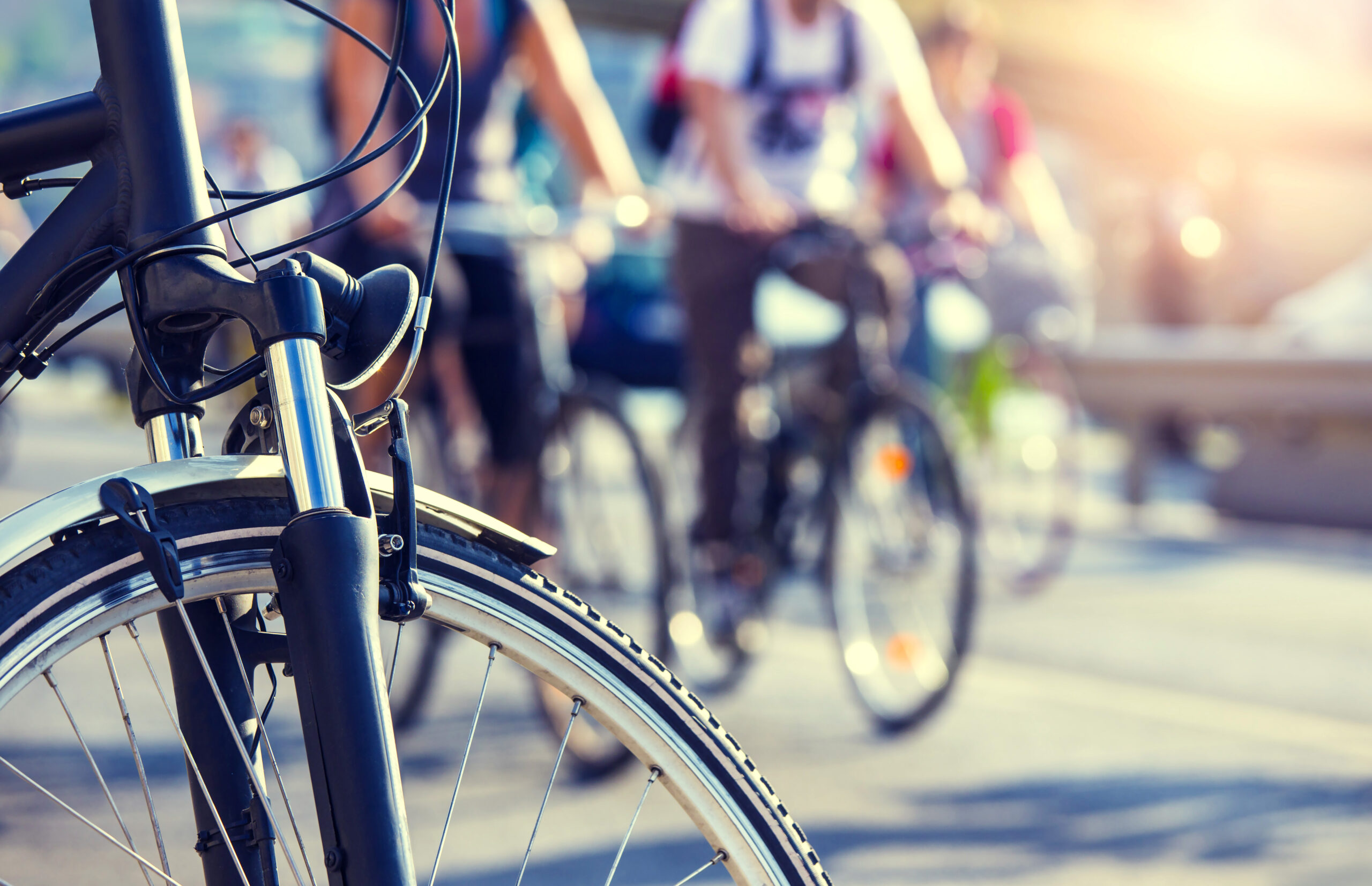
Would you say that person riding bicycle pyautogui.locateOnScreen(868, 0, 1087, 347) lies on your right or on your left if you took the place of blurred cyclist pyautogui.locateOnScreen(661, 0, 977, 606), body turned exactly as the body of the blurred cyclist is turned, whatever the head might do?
on your left

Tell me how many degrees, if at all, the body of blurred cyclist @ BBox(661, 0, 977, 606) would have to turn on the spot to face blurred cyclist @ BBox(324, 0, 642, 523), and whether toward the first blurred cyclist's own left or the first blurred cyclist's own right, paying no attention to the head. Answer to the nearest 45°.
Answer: approximately 90° to the first blurred cyclist's own right

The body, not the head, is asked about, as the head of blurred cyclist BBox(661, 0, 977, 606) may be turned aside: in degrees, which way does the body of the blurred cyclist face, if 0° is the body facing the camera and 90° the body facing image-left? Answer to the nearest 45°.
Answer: approximately 315°
